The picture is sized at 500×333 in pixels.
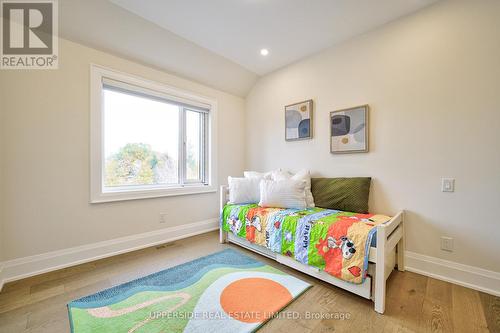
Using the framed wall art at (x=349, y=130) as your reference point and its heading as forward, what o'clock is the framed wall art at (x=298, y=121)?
the framed wall art at (x=298, y=121) is roughly at 2 o'clock from the framed wall art at (x=349, y=130).

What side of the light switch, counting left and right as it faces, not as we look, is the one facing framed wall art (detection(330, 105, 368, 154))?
right

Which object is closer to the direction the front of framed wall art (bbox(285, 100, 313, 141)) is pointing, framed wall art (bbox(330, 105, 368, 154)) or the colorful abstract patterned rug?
the colorful abstract patterned rug

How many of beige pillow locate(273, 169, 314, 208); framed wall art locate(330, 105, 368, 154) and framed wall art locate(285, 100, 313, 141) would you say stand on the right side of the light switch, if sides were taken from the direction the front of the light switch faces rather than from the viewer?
3

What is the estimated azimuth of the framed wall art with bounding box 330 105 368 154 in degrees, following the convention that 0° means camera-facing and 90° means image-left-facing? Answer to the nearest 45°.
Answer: approximately 45°

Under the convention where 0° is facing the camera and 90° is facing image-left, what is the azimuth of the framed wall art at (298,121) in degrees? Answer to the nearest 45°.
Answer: approximately 45°

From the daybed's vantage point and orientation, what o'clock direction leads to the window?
The window is roughly at 2 o'clock from the daybed.
